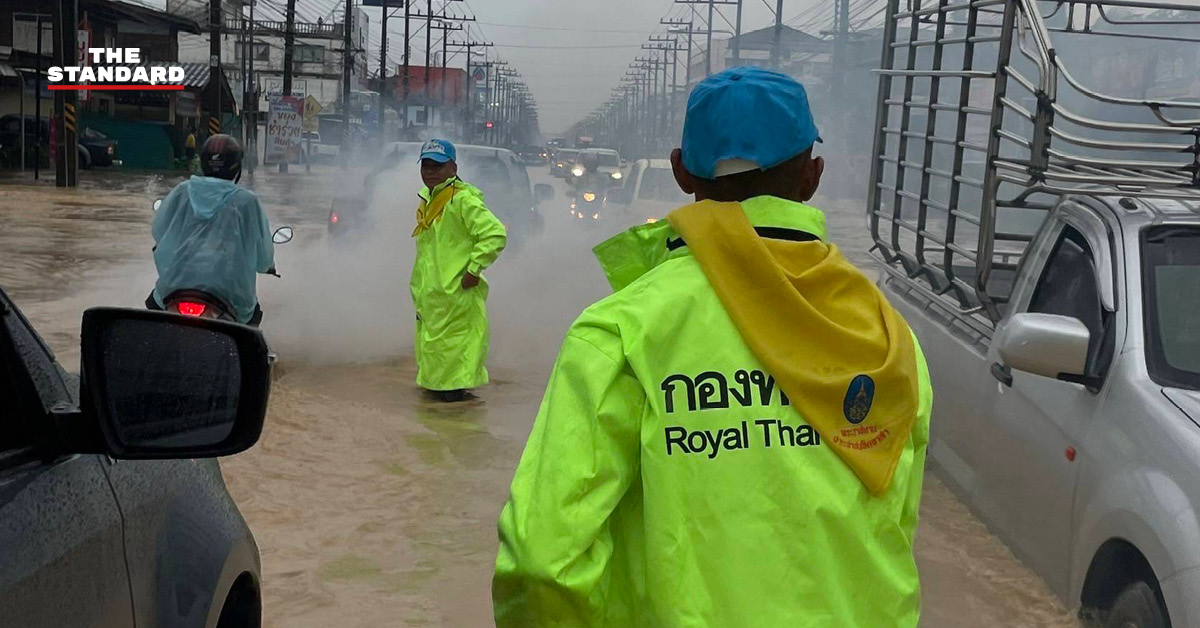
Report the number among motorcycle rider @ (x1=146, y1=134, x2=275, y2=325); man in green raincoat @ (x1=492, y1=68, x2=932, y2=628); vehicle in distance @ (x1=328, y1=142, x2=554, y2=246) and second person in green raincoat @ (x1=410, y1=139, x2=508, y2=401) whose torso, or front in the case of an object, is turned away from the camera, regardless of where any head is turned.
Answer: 3

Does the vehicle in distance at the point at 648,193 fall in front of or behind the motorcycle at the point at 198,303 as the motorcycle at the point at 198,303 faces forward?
in front

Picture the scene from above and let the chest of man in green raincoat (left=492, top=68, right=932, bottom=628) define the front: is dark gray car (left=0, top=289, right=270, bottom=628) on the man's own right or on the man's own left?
on the man's own left

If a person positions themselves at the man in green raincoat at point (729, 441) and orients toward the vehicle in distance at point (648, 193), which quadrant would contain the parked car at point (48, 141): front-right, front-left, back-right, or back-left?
front-left

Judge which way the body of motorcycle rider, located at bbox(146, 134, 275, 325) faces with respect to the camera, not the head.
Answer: away from the camera

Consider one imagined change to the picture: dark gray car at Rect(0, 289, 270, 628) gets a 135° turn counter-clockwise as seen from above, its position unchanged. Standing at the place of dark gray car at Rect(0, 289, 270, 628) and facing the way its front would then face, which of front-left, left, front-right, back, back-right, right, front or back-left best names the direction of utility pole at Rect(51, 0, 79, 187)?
right

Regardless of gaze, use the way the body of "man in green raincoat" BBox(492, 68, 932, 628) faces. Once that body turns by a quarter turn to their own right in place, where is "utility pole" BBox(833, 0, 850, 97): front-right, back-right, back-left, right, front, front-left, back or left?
left

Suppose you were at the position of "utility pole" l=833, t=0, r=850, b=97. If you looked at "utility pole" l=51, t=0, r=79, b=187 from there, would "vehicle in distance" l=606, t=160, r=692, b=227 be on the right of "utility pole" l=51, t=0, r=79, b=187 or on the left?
left

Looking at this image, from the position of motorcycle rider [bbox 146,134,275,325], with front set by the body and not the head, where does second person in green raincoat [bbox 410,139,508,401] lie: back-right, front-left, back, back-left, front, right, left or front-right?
front-right

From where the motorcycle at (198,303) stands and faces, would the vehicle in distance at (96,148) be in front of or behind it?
in front

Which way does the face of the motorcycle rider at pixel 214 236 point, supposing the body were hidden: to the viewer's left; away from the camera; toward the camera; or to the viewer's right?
away from the camera

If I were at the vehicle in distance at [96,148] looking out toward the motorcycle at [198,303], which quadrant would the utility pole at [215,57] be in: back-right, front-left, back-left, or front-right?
front-left

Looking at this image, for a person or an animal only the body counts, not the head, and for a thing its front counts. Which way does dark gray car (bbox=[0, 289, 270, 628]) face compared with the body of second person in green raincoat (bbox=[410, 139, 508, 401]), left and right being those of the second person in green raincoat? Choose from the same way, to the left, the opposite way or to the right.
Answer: the opposite way

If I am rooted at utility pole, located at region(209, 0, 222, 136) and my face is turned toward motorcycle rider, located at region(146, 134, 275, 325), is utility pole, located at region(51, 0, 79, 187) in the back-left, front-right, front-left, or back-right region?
front-right

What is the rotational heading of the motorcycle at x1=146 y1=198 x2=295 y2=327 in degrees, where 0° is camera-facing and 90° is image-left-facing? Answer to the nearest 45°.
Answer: approximately 180°

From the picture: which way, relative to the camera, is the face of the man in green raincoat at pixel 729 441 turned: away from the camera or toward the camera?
away from the camera

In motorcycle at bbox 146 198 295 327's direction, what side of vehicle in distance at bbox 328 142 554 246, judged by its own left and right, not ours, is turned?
back

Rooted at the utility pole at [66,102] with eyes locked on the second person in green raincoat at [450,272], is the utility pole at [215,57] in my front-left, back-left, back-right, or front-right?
back-left

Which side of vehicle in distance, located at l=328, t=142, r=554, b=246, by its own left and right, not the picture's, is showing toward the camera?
back

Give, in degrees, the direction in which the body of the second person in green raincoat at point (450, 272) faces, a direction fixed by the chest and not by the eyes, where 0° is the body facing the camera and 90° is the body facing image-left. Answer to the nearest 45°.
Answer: approximately 45°
